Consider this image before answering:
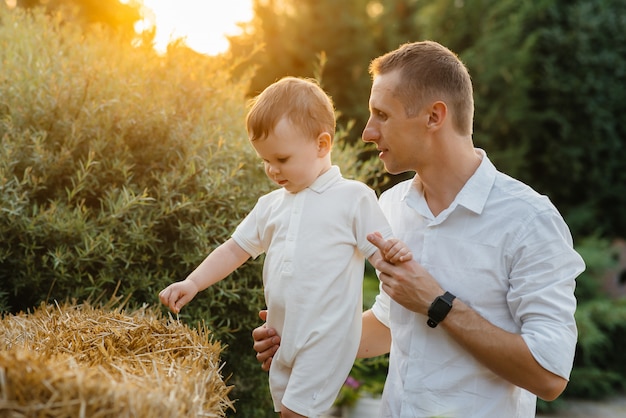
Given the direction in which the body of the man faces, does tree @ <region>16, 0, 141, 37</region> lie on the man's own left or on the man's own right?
on the man's own right

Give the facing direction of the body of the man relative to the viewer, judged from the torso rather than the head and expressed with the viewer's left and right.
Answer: facing the viewer and to the left of the viewer

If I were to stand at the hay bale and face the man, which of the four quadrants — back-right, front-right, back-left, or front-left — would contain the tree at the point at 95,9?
front-left

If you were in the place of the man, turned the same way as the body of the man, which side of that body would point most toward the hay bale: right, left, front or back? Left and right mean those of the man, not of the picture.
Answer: front

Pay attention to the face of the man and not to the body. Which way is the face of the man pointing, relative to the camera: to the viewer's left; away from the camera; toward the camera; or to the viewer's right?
to the viewer's left

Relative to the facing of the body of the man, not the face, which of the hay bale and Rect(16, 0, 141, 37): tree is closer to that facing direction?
the hay bale

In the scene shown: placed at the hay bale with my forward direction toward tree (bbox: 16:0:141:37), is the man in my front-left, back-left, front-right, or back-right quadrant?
front-right
